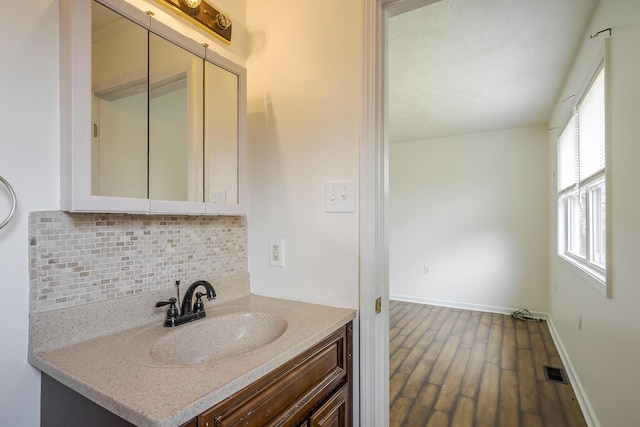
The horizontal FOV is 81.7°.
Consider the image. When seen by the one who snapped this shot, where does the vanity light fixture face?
facing the viewer and to the right of the viewer

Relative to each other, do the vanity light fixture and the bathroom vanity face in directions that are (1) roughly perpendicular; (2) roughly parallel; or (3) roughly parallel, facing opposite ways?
roughly parallel

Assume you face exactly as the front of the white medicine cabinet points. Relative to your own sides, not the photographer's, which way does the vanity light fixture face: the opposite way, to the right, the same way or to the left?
the same way

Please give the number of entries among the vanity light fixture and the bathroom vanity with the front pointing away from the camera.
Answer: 0

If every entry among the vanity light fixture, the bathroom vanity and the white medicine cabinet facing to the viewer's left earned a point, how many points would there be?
0

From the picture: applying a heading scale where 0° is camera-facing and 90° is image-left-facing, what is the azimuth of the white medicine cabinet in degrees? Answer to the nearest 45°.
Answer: approximately 315°

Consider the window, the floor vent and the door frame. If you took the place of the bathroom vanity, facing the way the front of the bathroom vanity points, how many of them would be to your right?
0

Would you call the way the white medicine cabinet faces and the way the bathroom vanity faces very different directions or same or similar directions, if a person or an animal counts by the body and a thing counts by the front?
same or similar directions
